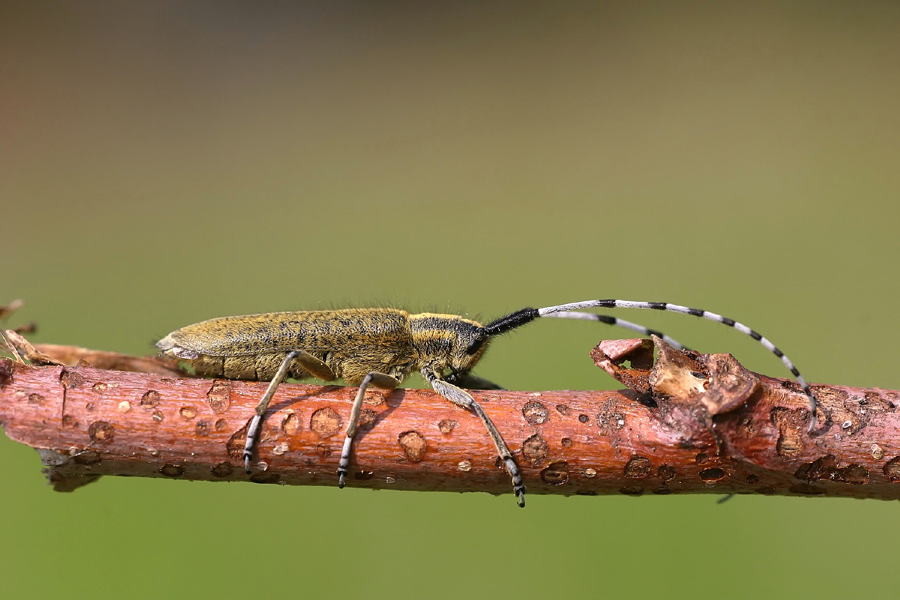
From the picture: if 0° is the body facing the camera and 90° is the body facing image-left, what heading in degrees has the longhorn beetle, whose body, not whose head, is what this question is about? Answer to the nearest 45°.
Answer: approximately 270°
